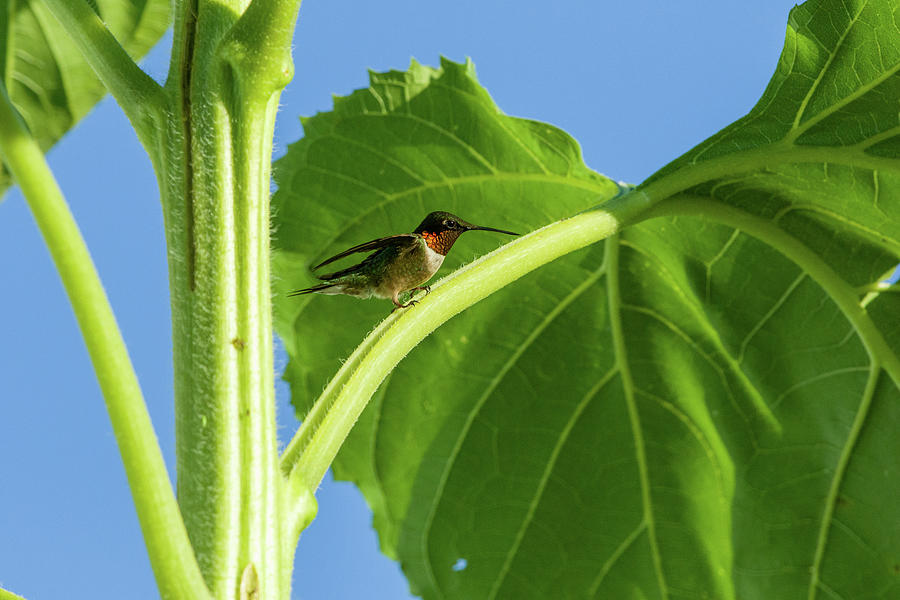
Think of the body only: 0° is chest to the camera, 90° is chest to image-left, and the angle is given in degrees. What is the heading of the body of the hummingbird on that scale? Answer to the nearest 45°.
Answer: approximately 270°
